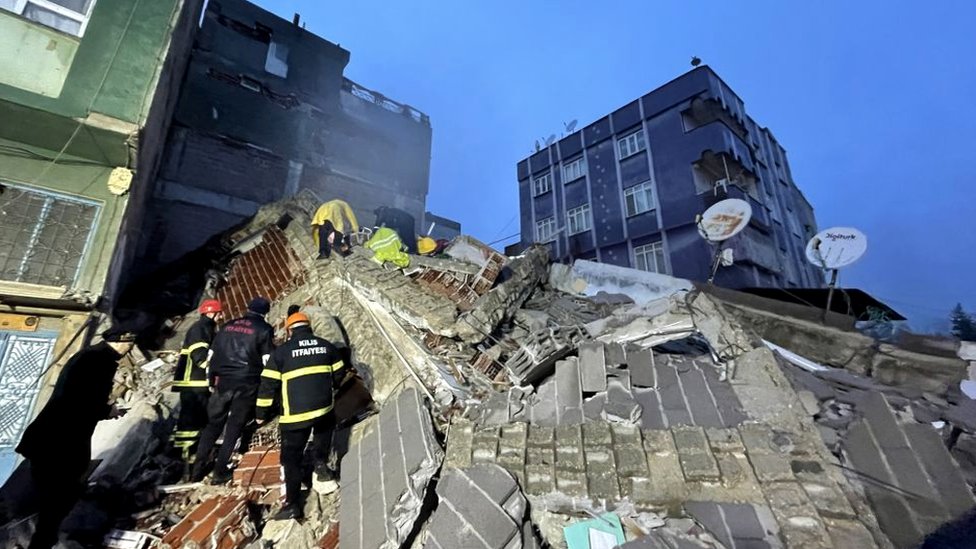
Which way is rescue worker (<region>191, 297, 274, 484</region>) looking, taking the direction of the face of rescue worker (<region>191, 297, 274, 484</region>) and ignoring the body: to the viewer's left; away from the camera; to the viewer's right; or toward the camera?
away from the camera

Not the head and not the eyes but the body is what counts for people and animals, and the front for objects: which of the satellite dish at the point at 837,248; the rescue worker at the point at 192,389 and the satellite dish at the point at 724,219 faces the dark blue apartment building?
the rescue worker

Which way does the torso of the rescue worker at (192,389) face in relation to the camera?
to the viewer's right

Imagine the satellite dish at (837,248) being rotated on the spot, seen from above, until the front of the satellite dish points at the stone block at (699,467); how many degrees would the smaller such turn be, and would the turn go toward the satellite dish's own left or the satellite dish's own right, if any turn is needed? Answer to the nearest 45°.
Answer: approximately 45° to the satellite dish's own left
